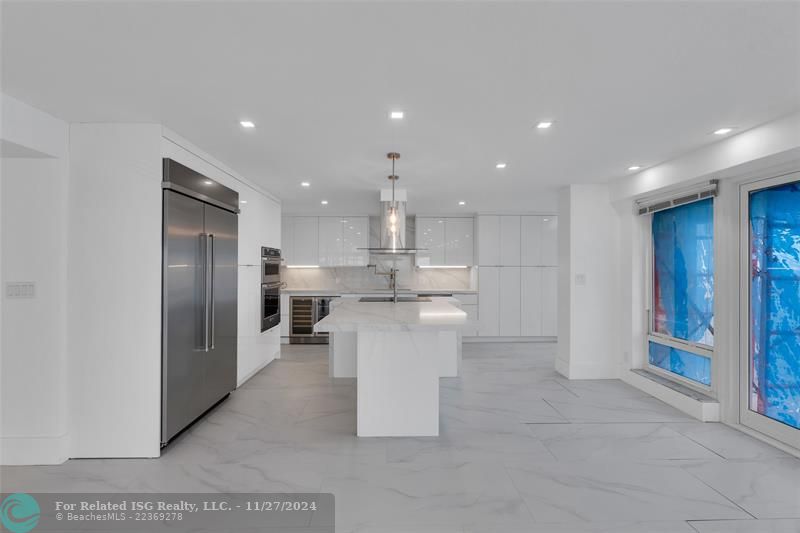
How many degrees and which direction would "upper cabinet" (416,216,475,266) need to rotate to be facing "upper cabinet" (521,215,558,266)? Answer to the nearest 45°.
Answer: approximately 90° to its left

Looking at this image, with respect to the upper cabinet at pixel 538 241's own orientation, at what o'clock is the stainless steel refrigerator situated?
The stainless steel refrigerator is roughly at 1 o'clock from the upper cabinet.

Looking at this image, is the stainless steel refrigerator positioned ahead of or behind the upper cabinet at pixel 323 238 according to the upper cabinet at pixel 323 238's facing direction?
ahead

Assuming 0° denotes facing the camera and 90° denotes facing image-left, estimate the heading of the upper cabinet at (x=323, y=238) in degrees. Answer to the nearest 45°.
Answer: approximately 0°

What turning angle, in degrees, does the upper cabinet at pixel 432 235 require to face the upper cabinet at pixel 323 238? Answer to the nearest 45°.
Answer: approximately 90° to its right

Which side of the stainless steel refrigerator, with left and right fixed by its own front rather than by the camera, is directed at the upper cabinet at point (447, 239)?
left

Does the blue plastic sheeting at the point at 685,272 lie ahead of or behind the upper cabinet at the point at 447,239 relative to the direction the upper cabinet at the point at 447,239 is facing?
ahead

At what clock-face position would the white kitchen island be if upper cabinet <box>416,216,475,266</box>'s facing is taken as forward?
The white kitchen island is roughly at 12 o'clock from the upper cabinet.

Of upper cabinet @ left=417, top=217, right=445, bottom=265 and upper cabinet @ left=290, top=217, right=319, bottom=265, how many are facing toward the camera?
2

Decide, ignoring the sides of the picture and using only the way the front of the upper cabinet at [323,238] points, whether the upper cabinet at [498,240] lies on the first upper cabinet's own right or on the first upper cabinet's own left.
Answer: on the first upper cabinet's own left

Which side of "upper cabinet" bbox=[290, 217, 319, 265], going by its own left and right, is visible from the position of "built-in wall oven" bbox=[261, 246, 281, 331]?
front

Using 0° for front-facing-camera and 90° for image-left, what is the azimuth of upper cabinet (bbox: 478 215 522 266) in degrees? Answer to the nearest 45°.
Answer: approximately 0°
